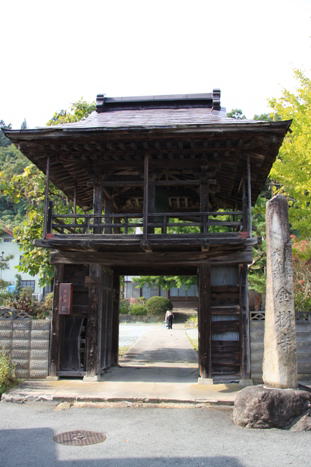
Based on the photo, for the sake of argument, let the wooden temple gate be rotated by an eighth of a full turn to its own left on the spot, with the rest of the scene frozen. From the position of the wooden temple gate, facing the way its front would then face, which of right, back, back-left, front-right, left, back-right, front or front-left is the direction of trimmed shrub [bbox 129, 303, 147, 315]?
back-left

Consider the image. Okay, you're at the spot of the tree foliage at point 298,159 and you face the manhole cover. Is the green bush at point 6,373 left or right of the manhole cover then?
right

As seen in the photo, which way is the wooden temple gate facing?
toward the camera

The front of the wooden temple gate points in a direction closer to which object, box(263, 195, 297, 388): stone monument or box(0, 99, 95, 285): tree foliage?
the stone monument

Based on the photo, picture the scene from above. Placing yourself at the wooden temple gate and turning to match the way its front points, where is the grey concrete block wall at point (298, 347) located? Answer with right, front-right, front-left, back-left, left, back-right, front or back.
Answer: left

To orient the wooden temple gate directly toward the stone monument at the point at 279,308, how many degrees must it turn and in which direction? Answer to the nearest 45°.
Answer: approximately 45° to its left

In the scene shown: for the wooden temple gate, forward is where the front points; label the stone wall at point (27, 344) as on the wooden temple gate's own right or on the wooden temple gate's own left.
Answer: on the wooden temple gate's own right

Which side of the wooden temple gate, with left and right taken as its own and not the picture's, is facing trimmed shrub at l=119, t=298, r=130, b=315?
back

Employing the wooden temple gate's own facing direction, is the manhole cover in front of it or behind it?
in front

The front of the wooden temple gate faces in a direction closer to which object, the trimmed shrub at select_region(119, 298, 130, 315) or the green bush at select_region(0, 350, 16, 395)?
the green bush

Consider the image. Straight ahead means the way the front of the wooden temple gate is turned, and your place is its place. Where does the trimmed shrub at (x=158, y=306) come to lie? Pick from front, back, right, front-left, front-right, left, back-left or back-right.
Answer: back

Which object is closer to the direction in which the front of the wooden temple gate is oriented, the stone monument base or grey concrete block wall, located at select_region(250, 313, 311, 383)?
the stone monument base

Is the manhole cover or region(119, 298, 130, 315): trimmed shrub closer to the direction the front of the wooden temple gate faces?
the manhole cover
